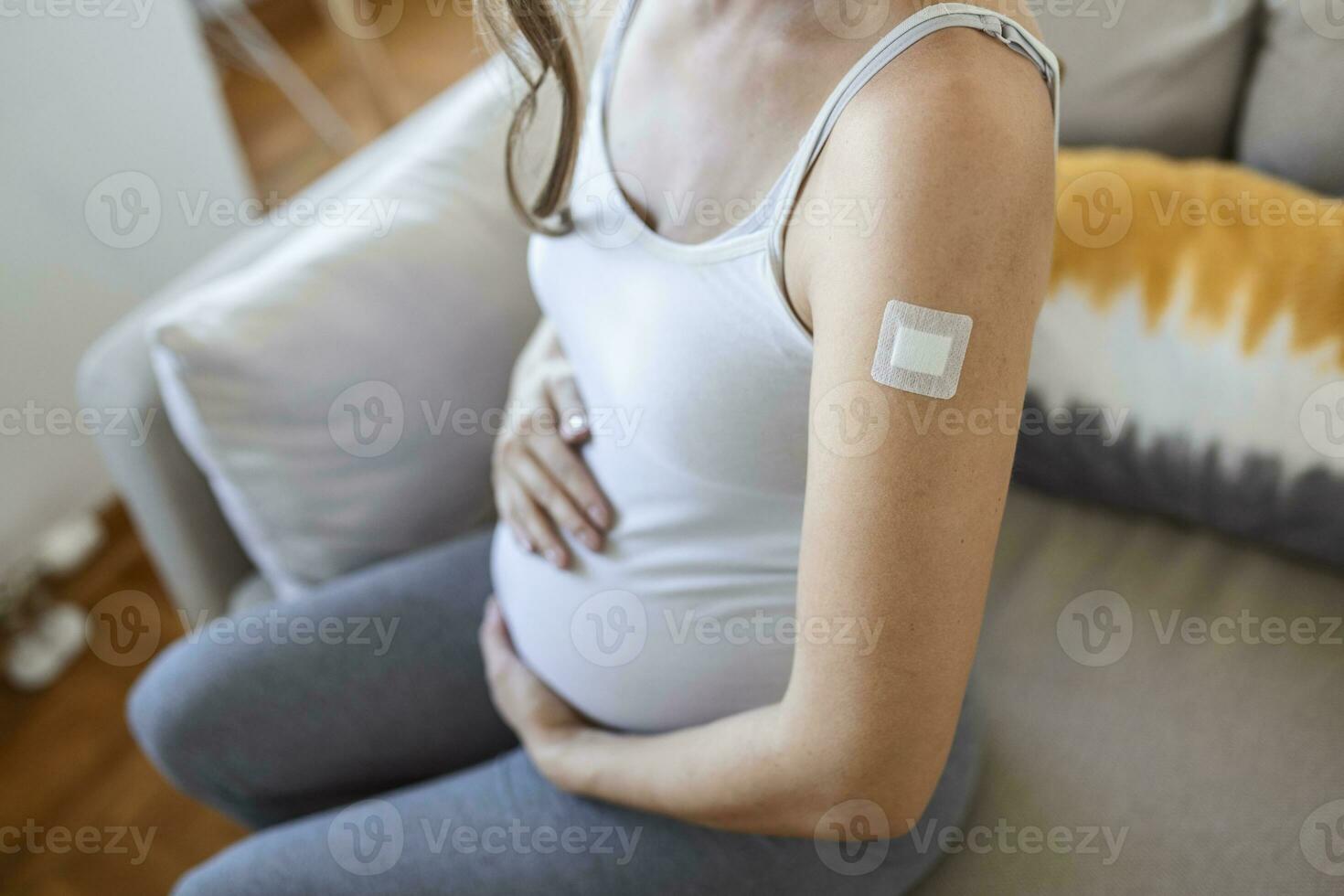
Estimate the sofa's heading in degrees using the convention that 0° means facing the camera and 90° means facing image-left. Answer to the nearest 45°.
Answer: approximately 45°
